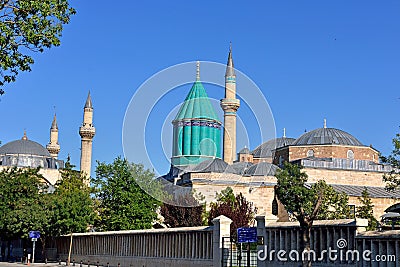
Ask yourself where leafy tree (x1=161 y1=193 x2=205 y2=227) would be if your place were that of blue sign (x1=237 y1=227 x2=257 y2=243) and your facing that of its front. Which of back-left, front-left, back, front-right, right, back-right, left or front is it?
back

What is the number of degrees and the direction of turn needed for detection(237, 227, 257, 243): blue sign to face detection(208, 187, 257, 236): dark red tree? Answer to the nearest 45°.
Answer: approximately 180°

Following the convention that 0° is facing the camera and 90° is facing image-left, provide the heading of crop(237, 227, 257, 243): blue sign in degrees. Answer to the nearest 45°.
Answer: approximately 0°

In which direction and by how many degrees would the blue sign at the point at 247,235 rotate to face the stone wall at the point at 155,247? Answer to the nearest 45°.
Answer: approximately 135° to its right

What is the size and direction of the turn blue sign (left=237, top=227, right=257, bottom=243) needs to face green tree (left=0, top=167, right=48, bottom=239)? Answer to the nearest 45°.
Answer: approximately 135° to its right

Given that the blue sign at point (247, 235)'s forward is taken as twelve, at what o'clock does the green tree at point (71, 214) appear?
The green tree is roughly at 5 o'clock from the blue sign.
